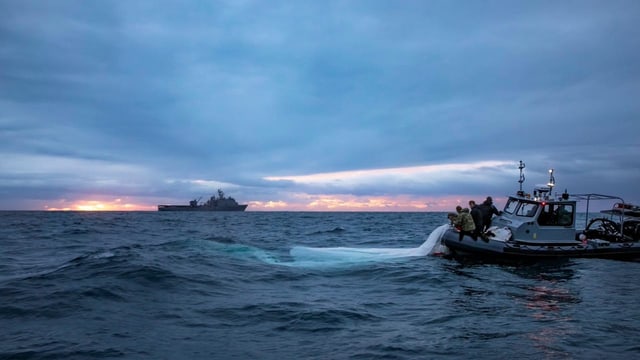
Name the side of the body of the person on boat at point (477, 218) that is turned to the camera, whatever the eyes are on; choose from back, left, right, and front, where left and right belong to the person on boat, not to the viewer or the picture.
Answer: left

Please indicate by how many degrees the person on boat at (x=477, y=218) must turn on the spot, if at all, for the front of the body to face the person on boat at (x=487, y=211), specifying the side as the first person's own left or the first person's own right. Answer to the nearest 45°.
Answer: approximately 90° to the first person's own right
